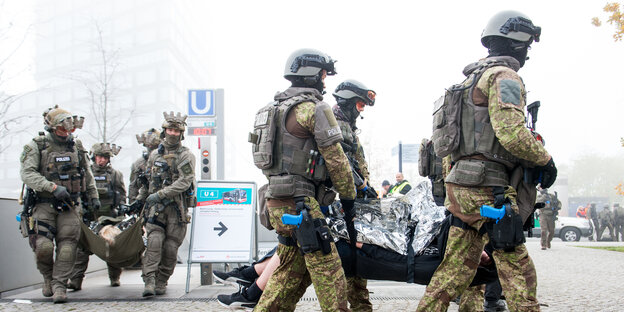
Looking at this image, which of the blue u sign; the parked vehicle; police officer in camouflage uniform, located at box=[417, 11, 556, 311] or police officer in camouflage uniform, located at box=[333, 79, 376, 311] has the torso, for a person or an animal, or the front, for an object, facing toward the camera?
the blue u sign

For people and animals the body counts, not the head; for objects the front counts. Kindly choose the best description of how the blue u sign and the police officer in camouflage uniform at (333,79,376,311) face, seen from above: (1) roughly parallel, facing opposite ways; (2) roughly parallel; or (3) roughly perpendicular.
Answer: roughly perpendicular

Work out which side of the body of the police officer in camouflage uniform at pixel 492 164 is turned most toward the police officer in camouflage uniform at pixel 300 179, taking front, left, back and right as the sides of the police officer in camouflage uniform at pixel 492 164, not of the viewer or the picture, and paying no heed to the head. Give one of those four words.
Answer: back

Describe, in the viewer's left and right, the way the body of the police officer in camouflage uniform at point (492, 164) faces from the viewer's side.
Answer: facing to the right of the viewer

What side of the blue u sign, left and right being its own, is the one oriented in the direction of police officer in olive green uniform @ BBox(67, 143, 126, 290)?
right

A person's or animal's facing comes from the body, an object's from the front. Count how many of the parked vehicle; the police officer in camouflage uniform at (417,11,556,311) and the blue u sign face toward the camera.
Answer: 1

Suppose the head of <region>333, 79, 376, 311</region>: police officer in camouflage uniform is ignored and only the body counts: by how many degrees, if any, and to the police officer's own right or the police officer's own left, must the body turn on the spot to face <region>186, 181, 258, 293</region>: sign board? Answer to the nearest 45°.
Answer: approximately 135° to the police officer's own left

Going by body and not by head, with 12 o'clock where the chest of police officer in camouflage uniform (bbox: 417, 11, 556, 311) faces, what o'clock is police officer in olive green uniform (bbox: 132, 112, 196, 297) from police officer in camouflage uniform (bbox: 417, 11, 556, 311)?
police officer in olive green uniform (bbox: 132, 112, 196, 297) is roughly at 7 o'clock from police officer in camouflage uniform (bbox: 417, 11, 556, 311).

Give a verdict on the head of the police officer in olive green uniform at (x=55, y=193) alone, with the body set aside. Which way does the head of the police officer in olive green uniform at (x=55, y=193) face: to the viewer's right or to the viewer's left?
to the viewer's right

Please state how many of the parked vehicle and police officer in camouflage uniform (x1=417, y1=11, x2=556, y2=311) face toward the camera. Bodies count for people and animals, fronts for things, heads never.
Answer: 0

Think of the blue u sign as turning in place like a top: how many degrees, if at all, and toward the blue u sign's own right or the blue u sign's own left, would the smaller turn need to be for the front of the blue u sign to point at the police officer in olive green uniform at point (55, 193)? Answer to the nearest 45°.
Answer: approximately 45° to the blue u sign's own right
